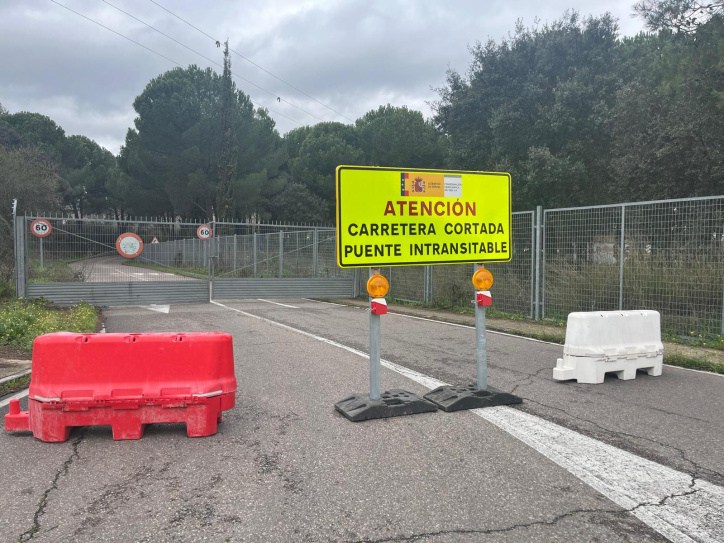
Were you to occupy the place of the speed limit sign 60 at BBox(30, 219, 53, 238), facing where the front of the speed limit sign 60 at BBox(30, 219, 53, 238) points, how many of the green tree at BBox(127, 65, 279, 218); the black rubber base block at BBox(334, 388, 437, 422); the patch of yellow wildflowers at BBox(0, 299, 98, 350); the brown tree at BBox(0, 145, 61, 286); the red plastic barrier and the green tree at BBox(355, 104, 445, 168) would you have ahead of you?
3

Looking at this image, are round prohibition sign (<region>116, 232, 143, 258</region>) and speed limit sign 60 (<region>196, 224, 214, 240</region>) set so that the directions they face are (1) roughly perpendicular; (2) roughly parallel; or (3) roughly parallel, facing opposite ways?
roughly parallel

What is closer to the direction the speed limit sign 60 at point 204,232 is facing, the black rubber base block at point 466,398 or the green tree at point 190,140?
the black rubber base block

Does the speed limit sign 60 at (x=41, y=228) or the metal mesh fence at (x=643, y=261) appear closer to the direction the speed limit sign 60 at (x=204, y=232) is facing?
the metal mesh fence

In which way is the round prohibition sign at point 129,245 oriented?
toward the camera

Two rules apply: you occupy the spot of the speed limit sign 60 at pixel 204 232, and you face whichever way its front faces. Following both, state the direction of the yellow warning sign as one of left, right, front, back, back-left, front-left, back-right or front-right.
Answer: front

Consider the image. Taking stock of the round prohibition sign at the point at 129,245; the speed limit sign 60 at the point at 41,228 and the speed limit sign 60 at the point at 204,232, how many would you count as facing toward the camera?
3

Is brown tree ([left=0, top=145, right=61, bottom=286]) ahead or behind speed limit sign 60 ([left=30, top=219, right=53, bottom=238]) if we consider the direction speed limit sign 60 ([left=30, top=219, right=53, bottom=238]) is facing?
behind

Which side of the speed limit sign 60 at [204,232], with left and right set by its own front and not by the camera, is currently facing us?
front

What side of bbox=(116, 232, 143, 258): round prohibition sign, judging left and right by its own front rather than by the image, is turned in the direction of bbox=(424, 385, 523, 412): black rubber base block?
front

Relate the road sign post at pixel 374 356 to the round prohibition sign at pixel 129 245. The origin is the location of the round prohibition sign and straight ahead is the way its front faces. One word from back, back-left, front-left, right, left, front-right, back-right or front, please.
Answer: front

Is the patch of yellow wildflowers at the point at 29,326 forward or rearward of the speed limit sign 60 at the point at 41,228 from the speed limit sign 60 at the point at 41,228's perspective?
forward

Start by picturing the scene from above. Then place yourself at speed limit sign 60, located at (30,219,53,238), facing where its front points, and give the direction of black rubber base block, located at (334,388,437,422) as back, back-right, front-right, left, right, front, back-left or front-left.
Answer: front

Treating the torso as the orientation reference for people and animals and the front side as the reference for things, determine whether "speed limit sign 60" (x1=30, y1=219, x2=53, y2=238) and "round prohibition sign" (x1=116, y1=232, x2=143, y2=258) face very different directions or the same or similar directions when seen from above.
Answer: same or similar directions

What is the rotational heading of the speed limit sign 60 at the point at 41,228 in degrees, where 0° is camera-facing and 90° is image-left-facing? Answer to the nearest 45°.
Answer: approximately 0°

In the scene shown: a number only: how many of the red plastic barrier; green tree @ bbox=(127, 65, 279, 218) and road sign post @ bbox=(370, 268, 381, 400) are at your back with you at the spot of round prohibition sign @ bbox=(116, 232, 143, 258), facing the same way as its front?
1

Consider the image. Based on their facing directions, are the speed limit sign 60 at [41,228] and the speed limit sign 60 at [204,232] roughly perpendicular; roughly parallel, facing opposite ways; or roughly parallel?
roughly parallel
